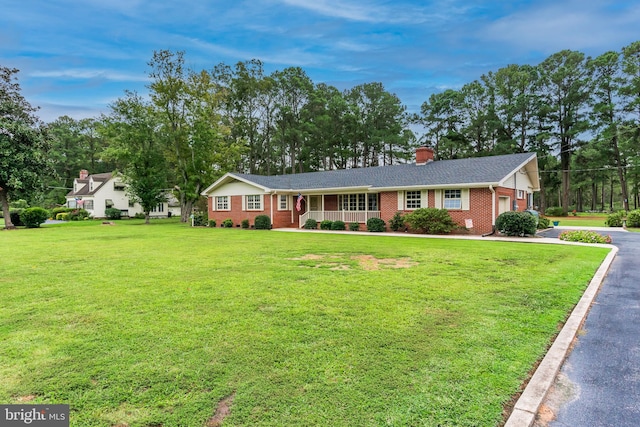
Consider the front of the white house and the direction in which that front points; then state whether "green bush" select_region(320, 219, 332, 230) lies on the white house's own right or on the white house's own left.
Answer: on the white house's own left

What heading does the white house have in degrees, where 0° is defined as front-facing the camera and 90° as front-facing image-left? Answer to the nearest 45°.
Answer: approximately 45°

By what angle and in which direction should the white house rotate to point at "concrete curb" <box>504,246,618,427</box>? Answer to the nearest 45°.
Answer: approximately 45° to its left

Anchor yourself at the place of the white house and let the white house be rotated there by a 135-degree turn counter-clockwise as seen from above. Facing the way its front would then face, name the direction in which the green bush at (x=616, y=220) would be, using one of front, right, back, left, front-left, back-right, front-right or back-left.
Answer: front-right

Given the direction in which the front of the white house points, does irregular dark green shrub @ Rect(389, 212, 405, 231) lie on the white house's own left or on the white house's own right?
on the white house's own left

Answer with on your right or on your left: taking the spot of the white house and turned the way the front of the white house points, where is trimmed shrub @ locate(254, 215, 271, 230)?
on your left

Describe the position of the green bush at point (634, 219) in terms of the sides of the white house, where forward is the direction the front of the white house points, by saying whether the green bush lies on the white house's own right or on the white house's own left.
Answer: on the white house's own left

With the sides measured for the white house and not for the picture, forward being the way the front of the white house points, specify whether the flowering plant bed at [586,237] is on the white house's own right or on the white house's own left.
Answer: on the white house's own left

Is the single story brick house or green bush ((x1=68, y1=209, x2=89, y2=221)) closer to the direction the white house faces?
the green bush

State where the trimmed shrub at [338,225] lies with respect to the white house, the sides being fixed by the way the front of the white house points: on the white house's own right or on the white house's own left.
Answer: on the white house's own left

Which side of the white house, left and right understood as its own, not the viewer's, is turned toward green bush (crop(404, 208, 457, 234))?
left
